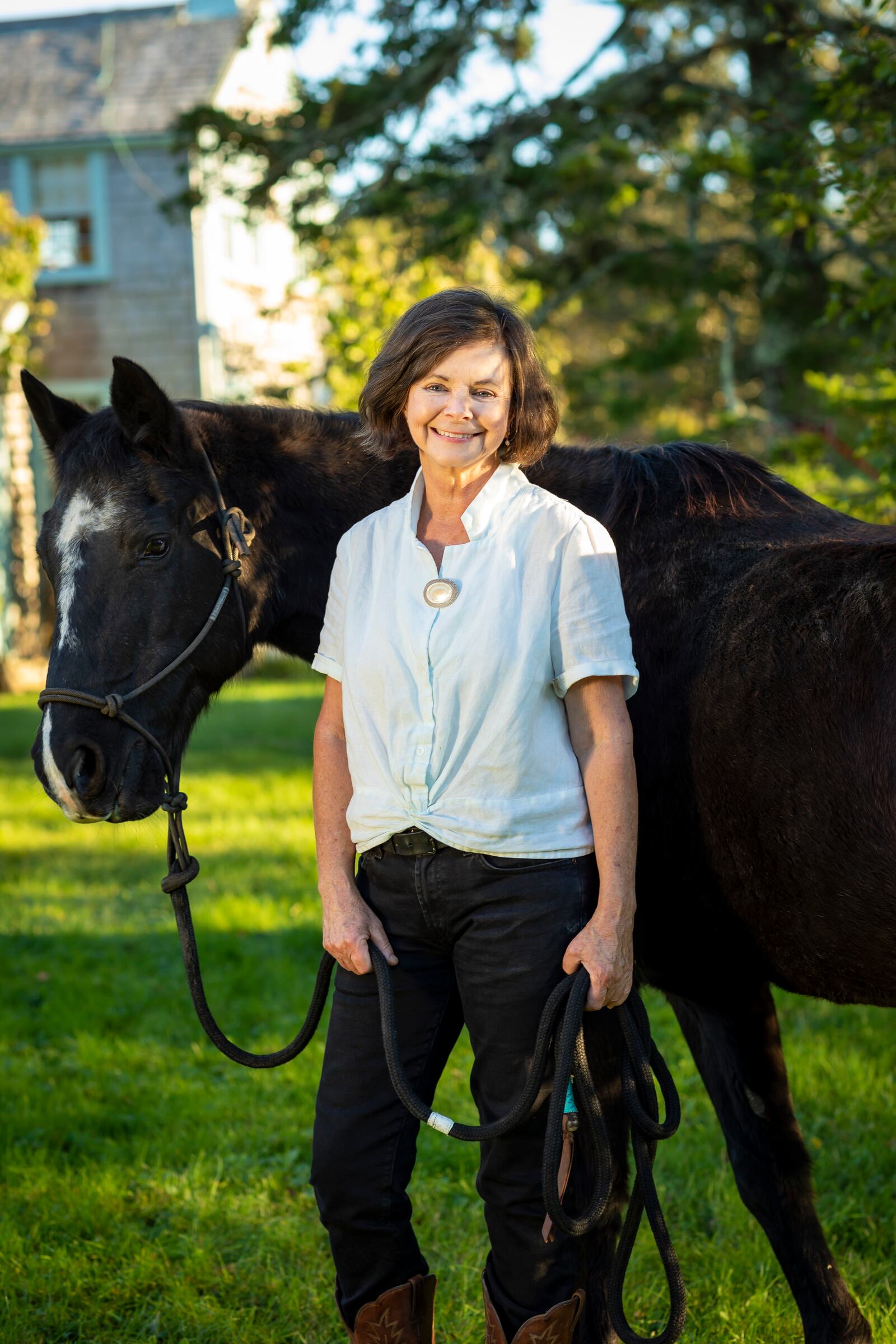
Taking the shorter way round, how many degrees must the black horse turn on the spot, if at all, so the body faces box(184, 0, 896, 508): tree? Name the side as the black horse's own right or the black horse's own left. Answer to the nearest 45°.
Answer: approximately 90° to the black horse's own right

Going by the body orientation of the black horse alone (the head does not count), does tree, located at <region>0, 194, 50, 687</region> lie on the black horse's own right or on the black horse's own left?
on the black horse's own right

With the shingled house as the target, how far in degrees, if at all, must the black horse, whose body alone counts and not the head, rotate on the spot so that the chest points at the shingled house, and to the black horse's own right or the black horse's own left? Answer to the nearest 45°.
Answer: approximately 90° to the black horse's own right

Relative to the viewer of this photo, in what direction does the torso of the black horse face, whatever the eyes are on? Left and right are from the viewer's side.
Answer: facing to the left of the viewer
